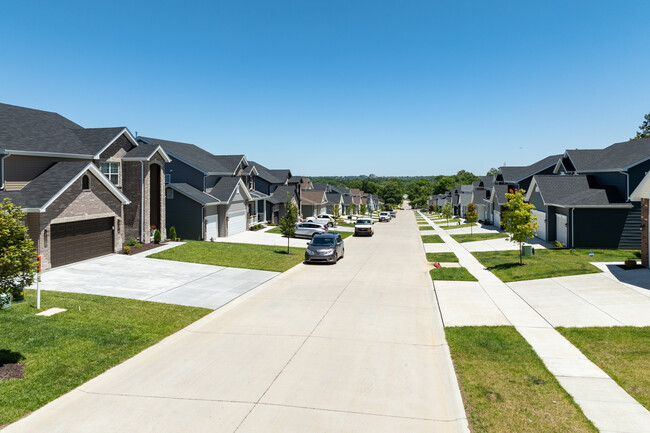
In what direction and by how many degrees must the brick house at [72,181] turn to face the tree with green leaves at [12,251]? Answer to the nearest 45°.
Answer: approximately 45° to its right

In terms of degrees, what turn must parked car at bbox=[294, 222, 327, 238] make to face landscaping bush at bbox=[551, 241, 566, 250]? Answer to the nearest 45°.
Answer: approximately 135° to its left

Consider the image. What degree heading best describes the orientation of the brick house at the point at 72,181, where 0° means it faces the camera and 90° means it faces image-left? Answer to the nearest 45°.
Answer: approximately 315°

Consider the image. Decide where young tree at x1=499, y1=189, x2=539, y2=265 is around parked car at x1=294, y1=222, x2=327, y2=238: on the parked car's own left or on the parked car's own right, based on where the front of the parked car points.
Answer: on the parked car's own left

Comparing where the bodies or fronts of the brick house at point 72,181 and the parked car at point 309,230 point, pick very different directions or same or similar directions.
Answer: very different directions
